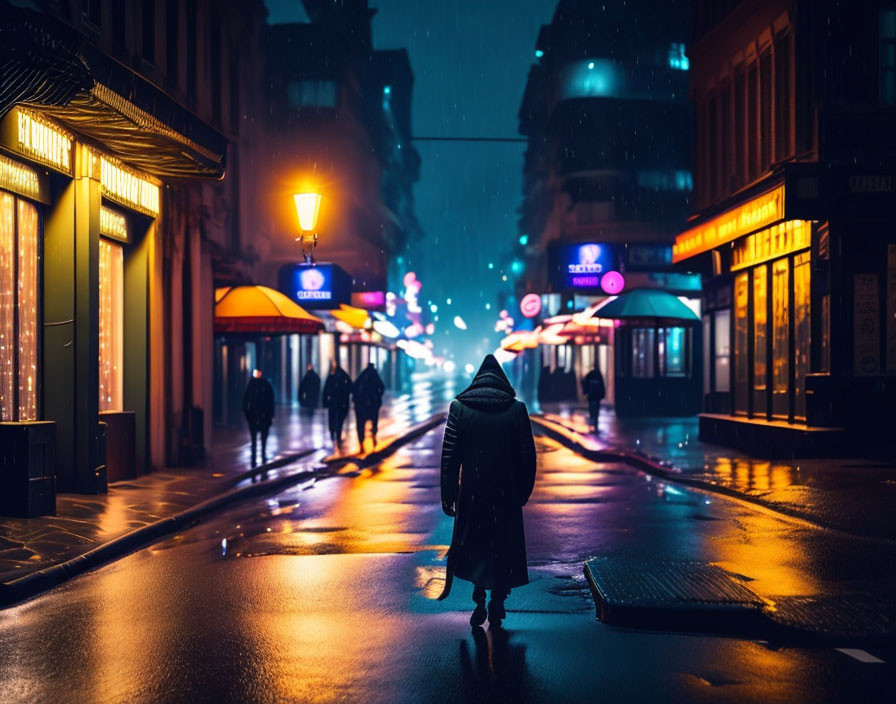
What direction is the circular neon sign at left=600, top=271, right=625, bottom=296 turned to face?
toward the camera

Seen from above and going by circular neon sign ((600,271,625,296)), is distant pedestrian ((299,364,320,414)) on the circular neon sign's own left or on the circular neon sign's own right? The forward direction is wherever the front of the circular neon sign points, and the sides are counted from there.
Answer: on the circular neon sign's own right

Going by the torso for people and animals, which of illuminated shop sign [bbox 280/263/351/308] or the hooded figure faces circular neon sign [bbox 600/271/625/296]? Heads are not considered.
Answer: the hooded figure

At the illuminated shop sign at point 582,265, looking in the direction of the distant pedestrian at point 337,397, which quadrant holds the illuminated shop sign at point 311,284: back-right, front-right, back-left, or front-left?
front-right

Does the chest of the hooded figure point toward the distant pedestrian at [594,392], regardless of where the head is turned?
yes

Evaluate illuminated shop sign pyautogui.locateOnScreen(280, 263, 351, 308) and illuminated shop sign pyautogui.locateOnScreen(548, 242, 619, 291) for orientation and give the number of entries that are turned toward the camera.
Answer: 2

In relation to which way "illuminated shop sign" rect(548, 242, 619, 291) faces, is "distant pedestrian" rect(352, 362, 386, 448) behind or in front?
in front

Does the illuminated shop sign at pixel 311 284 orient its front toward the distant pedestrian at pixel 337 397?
yes

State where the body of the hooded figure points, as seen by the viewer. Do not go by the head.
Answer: away from the camera

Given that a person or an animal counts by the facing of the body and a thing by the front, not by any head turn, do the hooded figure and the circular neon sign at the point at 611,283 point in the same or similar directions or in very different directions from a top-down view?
very different directions

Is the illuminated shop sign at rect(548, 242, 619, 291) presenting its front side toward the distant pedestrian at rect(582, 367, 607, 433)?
yes

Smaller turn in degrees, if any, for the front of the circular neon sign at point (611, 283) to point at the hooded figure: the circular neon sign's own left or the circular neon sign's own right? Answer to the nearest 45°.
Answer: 0° — it already faces them
